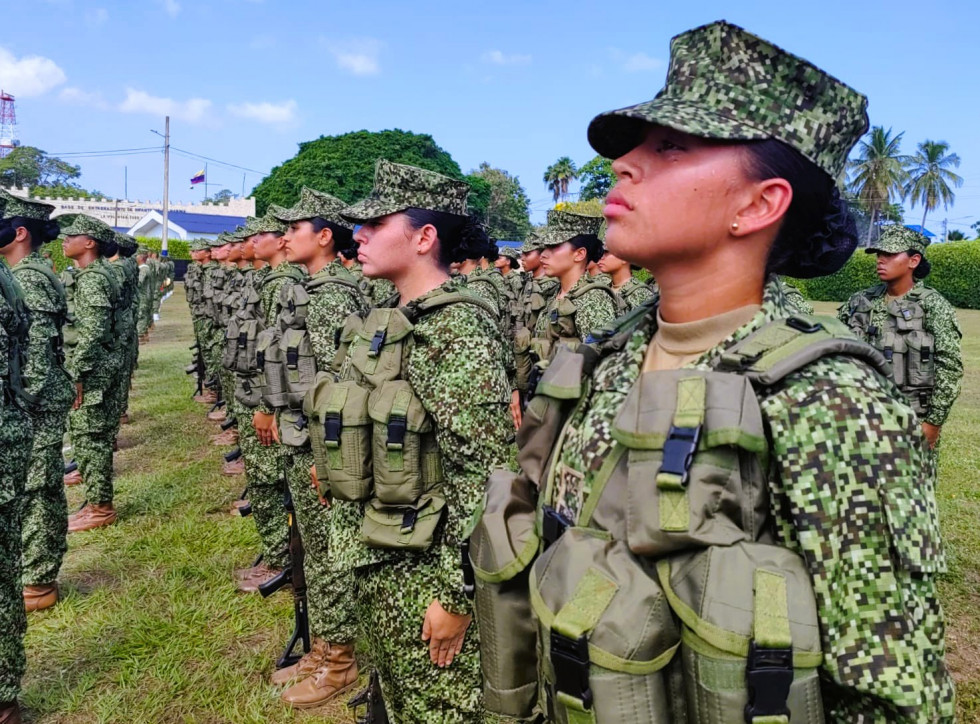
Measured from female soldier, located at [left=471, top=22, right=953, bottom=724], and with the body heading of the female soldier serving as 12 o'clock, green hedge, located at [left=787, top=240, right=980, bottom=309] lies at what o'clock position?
The green hedge is roughly at 5 o'clock from the female soldier.

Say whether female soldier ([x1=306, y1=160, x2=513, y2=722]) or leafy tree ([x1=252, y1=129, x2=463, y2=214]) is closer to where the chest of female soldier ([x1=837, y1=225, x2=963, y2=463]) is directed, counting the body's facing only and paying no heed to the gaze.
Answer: the female soldier

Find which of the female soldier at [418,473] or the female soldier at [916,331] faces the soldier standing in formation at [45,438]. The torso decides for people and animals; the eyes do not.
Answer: the female soldier at [916,331]

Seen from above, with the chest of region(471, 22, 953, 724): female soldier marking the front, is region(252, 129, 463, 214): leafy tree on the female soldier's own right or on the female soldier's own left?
on the female soldier's own right

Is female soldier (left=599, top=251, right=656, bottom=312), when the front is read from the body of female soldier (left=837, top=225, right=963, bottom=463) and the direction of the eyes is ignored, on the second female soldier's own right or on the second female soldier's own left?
on the second female soldier's own right

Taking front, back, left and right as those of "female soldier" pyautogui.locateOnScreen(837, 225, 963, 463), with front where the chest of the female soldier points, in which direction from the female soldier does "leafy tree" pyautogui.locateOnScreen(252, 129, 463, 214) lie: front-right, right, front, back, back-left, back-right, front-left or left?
right

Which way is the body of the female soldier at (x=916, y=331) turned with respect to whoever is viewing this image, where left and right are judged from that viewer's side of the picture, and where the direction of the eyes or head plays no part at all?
facing the viewer and to the left of the viewer

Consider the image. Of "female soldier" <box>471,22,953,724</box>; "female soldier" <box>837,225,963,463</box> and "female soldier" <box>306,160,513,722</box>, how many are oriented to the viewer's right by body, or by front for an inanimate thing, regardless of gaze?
0

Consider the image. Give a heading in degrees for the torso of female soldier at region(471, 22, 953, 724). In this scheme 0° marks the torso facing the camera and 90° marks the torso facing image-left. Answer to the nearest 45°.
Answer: approximately 45°

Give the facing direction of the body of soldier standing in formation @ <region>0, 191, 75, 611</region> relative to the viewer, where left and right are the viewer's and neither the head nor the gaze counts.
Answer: facing to the left of the viewer

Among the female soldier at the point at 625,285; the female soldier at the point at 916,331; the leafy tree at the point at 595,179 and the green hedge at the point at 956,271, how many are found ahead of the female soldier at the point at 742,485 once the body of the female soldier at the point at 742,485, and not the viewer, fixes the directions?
0

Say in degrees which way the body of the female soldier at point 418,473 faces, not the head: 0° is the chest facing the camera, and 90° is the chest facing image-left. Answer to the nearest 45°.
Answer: approximately 45°

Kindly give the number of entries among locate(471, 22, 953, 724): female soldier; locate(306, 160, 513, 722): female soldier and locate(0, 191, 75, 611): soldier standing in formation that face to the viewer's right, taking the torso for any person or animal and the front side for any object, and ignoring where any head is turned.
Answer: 0

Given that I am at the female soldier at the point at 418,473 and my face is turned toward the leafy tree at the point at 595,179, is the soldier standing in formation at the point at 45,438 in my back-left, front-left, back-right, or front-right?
front-left

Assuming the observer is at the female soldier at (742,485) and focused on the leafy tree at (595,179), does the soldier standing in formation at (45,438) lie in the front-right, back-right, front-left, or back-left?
front-left

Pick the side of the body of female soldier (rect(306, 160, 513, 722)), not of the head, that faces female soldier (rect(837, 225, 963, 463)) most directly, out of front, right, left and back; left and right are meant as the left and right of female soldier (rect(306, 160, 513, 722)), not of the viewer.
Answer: back

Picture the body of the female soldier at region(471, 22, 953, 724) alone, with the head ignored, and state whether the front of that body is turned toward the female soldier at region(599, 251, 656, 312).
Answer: no

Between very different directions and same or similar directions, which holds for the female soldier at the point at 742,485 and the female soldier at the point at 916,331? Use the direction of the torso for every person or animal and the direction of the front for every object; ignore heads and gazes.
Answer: same or similar directions

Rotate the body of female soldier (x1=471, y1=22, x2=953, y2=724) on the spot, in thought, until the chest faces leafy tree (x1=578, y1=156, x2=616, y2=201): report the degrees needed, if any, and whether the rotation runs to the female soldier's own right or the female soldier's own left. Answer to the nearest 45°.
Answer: approximately 135° to the female soldier's own right

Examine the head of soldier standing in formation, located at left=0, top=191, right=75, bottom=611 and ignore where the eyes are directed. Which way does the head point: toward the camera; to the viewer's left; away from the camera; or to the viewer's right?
to the viewer's left

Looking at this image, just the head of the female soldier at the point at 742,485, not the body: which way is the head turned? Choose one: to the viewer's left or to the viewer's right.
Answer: to the viewer's left
